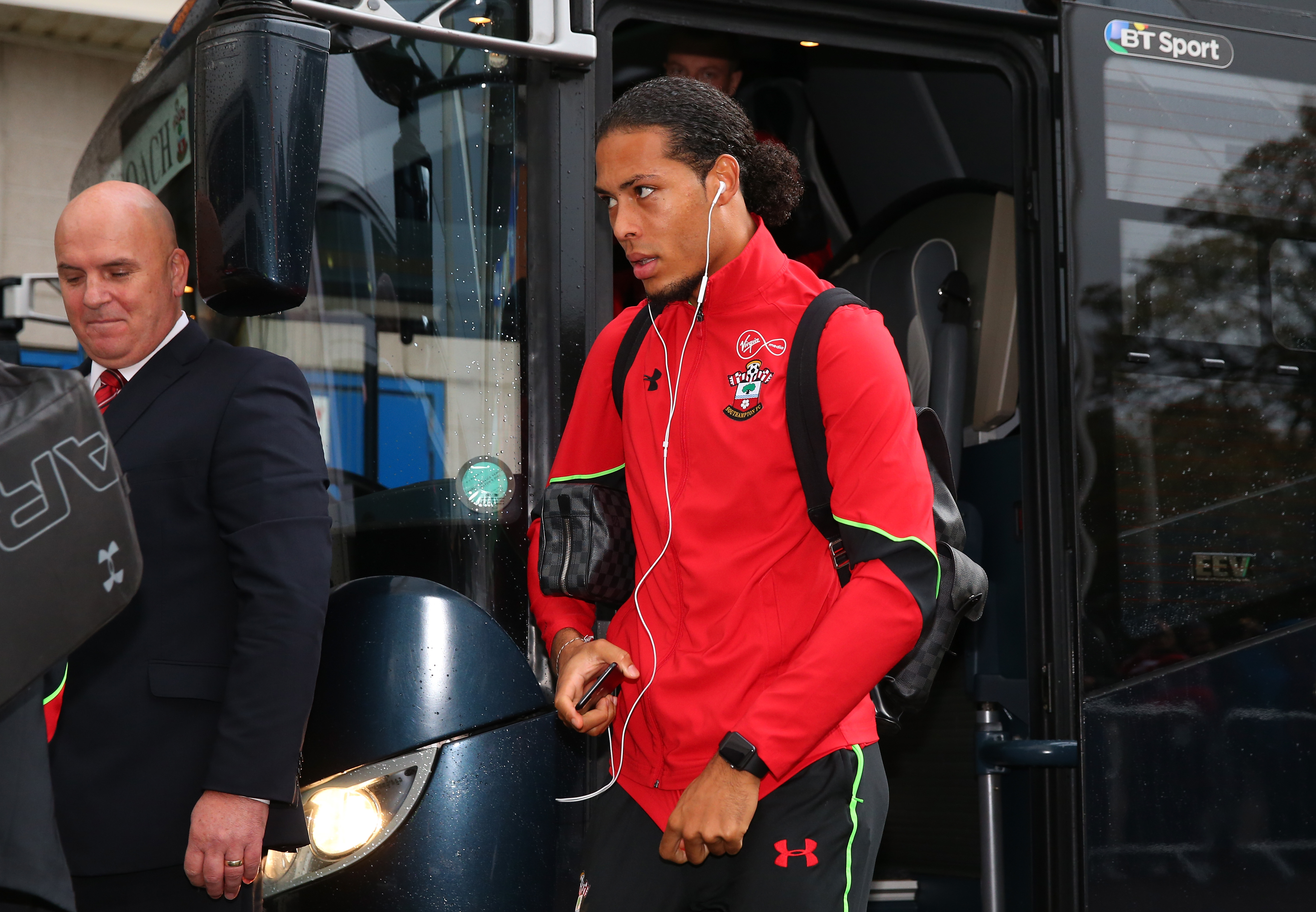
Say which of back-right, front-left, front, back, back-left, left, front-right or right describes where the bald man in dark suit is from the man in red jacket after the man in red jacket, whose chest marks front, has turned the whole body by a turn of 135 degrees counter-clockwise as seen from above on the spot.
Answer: back

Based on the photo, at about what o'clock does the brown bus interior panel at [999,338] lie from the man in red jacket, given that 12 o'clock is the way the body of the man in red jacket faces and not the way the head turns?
The brown bus interior panel is roughly at 5 o'clock from the man in red jacket.

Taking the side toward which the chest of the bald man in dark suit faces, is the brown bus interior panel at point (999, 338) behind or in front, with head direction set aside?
behind

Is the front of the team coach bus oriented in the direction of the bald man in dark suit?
yes

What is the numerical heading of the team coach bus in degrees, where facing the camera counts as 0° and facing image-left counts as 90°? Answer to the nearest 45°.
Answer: approximately 45°

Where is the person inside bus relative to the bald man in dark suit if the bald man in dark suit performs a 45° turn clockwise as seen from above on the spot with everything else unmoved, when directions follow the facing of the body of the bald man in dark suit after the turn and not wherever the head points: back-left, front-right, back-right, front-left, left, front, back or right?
back-right

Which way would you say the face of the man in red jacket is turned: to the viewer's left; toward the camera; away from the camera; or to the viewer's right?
to the viewer's left

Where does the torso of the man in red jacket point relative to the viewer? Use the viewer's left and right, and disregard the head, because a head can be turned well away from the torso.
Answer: facing the viewer and to the left of the viewer
